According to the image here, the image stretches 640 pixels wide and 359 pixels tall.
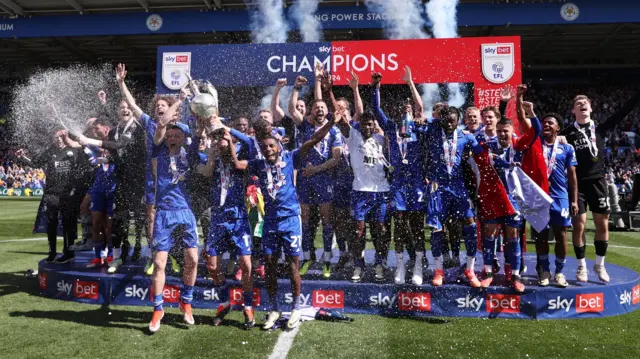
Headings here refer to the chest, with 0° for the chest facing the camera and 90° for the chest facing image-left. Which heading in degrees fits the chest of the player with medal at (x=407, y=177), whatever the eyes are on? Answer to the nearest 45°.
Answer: approximately 0°

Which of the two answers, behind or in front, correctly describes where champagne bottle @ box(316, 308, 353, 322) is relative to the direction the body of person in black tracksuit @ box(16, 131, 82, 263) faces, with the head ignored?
in front

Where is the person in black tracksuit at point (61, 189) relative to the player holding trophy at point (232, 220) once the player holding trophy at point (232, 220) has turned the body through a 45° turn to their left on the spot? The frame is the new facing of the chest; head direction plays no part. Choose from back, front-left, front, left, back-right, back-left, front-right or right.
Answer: back

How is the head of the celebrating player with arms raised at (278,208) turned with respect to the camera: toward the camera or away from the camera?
toward the camera

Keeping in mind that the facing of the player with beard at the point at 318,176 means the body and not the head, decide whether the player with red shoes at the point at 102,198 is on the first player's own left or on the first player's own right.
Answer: on the first player's own right

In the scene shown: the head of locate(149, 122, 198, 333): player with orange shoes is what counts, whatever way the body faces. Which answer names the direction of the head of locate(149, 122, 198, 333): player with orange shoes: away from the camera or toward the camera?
toward the camera

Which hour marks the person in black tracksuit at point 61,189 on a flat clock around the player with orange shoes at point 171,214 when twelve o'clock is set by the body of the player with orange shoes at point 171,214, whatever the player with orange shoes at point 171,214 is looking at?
the person in black tracksuit at point 61,189 is roughly at 5 o'clock from the player with orange shoes at point 171,214.

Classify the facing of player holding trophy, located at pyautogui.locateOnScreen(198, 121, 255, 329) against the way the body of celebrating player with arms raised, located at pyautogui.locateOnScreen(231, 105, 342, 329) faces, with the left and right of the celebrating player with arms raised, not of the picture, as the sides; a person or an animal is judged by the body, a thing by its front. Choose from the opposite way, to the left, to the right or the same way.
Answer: the same way

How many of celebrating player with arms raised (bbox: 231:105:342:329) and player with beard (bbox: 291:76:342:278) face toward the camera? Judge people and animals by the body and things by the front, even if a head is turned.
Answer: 2

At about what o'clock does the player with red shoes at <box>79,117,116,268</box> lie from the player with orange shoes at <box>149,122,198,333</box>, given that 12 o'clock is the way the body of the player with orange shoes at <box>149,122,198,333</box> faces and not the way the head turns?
the player with red shoes at <box>79,117,116,268</box> is roughly at 5 o'clock from the player with orange shoes at <box>149,122,198,333</box>.

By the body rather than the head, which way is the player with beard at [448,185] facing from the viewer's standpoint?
toward the camera

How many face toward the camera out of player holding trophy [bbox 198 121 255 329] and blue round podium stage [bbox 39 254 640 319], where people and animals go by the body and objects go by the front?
2

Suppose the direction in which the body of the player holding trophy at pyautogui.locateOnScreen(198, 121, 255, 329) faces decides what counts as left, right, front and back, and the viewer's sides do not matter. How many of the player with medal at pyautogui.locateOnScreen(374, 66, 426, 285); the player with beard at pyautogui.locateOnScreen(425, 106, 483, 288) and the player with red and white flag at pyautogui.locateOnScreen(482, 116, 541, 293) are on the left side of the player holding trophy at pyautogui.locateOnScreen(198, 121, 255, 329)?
3

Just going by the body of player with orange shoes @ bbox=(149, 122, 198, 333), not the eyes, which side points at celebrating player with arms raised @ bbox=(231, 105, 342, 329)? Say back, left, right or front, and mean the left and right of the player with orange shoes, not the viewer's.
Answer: left

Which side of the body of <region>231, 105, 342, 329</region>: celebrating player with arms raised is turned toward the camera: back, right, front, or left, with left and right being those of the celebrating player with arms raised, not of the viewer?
front

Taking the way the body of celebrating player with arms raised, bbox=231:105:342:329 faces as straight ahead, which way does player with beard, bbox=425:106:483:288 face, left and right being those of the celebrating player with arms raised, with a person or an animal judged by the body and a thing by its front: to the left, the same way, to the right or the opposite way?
the same way

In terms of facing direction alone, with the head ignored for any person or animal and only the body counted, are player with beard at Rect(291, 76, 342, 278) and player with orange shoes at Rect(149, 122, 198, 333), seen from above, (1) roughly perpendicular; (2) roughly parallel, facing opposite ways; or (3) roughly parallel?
roughly parallel

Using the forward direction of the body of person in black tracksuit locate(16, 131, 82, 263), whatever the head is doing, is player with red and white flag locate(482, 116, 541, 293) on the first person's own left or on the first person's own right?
on the first person's own left

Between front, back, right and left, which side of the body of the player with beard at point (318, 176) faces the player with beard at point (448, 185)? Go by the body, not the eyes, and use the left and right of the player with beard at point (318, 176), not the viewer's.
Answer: left

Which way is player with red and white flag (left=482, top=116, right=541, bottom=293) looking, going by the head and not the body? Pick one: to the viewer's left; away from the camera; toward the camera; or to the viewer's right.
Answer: toward the camera
